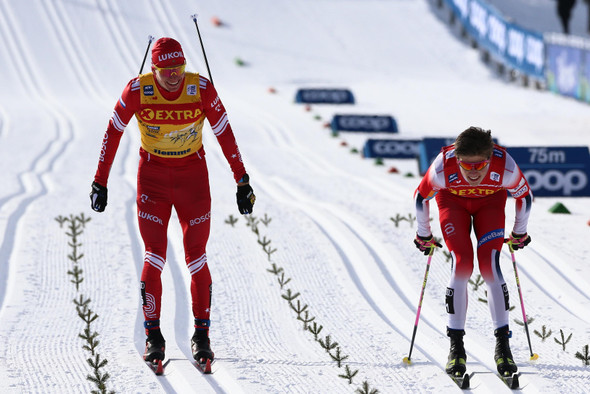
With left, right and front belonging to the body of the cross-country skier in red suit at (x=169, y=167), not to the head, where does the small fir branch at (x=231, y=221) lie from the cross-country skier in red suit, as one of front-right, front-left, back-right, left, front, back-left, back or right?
back

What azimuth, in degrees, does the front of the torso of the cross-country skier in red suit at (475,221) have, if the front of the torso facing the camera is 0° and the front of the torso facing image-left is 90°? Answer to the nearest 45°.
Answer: approximately 0°

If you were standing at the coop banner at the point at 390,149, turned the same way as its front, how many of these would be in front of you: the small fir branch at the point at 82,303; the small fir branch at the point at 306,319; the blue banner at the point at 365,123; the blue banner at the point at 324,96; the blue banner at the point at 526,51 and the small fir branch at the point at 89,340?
3

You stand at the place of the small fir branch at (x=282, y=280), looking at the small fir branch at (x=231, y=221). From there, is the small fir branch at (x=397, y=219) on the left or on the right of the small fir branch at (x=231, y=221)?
right

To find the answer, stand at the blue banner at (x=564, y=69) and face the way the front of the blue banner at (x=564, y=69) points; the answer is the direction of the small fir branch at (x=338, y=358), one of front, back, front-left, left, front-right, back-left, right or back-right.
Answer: front-left

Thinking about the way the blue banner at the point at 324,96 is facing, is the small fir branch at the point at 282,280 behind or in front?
in front

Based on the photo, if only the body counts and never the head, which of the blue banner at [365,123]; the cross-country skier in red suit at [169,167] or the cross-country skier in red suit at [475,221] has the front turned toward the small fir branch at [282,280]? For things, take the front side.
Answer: the blue banner

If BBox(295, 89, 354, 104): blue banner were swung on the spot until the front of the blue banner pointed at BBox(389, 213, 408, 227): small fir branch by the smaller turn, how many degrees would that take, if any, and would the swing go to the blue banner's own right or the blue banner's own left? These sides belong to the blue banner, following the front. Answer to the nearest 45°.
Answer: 0° — it already faces it

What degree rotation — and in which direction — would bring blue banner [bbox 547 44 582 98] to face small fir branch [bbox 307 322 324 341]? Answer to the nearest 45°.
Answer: approximately 45° to its left

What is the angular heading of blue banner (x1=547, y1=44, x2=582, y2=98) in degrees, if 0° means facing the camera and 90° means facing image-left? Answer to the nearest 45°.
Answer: approximately 45°

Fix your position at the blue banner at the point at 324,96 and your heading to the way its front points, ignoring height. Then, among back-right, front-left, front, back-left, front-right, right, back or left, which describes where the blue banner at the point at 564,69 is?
left
